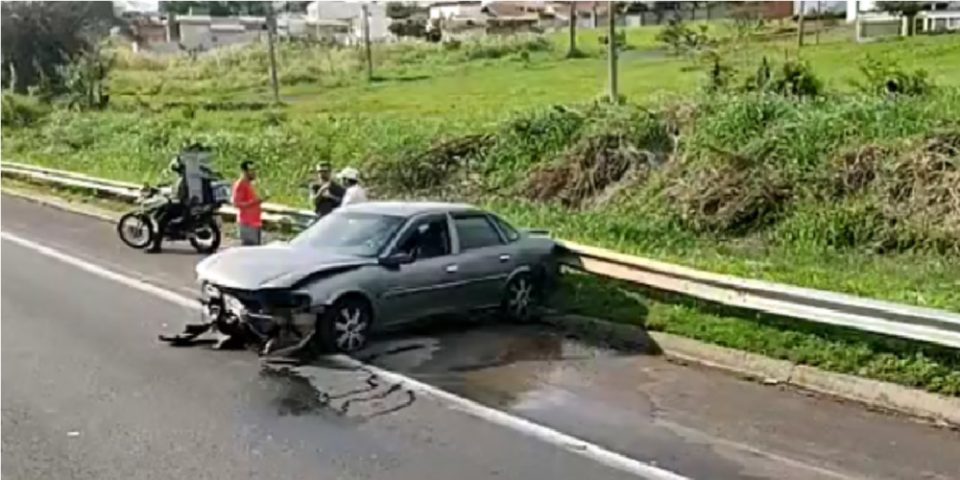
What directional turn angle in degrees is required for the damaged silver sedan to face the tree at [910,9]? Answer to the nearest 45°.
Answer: approximately 180°

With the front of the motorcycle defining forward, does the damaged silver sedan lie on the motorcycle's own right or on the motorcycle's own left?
on the motorcycle's own left

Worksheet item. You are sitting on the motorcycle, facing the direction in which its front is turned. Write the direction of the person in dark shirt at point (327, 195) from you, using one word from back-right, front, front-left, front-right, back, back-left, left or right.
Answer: back-left

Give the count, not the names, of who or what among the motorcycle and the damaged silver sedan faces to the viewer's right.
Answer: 0

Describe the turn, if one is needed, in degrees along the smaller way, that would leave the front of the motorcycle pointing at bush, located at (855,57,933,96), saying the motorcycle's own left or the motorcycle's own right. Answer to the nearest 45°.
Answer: approximately 180°

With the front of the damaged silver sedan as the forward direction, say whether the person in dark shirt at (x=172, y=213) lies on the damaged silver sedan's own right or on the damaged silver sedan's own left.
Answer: on the damaged silver sedan's own right

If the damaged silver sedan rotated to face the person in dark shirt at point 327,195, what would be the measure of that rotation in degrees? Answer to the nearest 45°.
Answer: approximately 135° to its right

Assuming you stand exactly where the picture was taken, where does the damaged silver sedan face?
facing the viewer and to the left of the viewer

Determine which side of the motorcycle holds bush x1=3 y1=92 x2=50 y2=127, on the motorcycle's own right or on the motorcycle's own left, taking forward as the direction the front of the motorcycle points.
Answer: on the motorcycle's own right

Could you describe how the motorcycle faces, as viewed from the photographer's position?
facing to the left of the viewer

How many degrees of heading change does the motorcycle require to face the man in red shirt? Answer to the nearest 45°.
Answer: approximately 135° to its left
